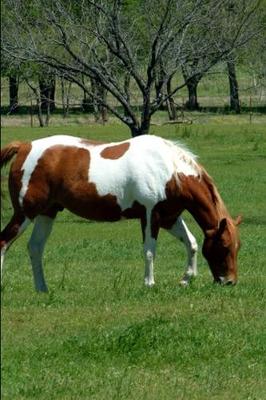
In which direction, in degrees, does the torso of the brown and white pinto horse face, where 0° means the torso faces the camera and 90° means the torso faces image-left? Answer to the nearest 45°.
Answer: approximately 270°

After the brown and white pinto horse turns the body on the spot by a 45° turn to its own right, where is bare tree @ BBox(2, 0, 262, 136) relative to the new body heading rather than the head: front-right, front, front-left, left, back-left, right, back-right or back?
back-left
